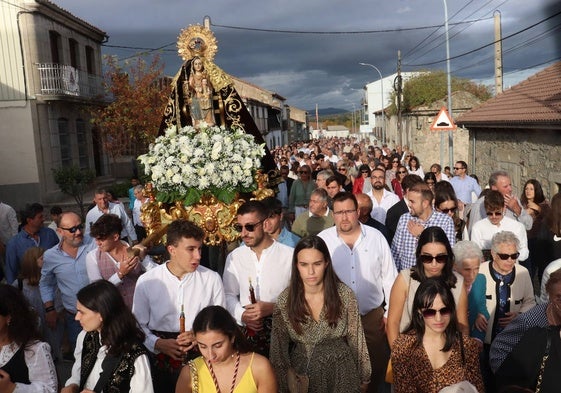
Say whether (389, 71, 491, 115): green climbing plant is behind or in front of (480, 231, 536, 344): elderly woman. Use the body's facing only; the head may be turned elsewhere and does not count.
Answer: behind

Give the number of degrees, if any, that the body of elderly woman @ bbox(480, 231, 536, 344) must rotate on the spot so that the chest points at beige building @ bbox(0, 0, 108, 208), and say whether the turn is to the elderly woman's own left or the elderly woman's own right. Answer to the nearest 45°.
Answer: approximately 135° to the elderly woman's own right

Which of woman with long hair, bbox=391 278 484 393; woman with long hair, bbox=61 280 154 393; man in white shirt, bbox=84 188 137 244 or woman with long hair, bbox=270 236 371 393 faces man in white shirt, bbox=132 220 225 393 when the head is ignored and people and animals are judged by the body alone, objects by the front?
man in white shirt, bbox=84 188 137 244

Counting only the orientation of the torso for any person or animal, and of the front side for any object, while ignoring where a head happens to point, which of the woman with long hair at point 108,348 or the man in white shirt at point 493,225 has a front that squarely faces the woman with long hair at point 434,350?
the man in white shirt

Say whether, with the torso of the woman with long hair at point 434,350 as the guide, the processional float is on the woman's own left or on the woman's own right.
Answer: on the woman's own right

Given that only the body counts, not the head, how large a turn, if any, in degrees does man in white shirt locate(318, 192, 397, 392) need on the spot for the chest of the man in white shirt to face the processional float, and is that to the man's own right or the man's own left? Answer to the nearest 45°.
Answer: approximately 135° to the man's own right

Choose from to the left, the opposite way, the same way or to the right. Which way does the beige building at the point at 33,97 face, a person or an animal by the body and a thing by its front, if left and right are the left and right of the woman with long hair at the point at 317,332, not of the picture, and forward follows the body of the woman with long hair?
to the left

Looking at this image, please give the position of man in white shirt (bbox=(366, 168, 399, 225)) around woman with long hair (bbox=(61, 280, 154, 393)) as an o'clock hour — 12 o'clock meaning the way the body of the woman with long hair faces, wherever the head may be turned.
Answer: The man in white shirt is roughly at 6 o'clock from the woman with long hair.
